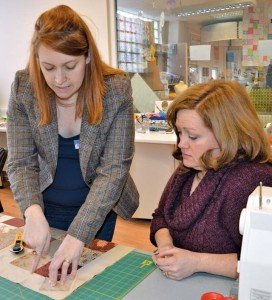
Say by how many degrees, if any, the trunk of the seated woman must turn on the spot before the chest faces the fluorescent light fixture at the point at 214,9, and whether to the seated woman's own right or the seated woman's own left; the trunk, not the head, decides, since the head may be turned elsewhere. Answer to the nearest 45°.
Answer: approximately 135° to the seated woman's own right

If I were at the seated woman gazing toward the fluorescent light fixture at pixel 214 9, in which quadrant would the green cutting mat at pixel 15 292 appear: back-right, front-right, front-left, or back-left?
back-left

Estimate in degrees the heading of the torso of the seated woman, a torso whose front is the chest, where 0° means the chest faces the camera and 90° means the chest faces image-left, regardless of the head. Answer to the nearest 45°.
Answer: approximately 45°

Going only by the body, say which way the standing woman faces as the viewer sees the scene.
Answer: toward the camera

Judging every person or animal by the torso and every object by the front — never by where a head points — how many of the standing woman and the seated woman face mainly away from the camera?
0

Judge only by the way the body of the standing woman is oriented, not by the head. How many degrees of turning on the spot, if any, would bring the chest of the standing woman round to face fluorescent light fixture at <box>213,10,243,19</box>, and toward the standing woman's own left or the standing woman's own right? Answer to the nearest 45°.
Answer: approximately 135° to the standing woman's own left

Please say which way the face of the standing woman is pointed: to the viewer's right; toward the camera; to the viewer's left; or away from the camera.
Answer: toward the camera

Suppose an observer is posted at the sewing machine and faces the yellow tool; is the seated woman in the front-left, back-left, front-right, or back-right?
front-right

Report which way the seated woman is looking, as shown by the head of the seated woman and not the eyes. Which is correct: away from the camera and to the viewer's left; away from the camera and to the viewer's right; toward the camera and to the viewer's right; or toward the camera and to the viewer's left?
toward the camera and to the viewer's left

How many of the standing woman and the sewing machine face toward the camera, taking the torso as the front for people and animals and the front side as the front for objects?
1
